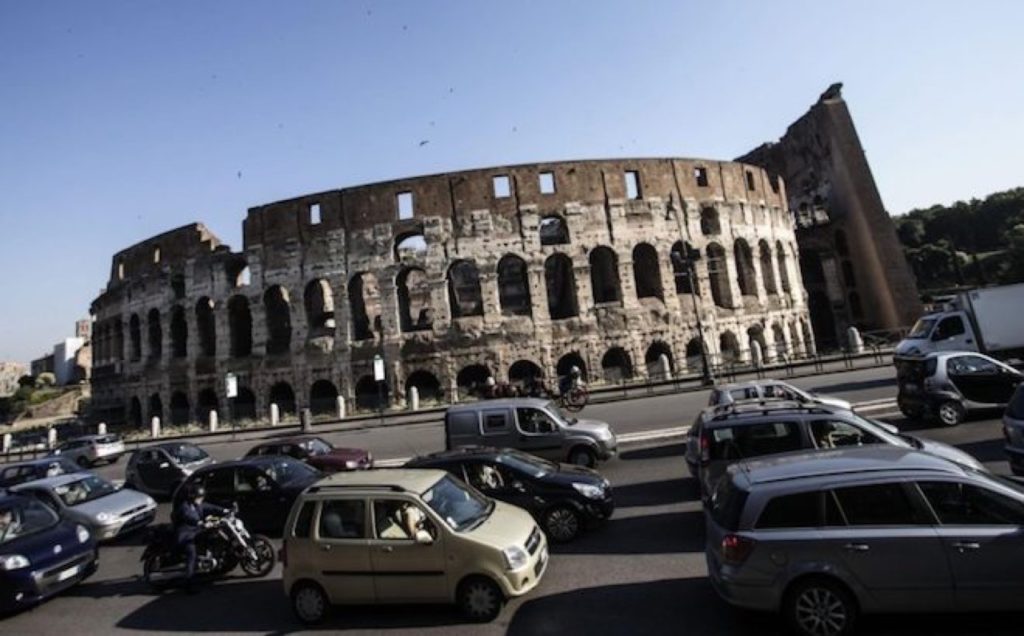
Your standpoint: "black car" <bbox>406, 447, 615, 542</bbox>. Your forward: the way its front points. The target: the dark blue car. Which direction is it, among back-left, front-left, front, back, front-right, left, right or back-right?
back-right

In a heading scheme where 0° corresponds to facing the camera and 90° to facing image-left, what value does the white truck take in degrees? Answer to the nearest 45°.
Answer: approximately 90°

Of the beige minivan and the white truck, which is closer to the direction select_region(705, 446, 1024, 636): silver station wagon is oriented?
the white truck

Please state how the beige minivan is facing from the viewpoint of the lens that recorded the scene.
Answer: facing the viewer and to the right of the viewer

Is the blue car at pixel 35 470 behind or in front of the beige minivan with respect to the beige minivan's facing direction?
behind

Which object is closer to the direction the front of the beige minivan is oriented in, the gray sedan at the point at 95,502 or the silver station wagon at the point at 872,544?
the silver station wagon

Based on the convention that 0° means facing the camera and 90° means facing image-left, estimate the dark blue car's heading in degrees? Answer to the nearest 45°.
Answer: approximately 315°

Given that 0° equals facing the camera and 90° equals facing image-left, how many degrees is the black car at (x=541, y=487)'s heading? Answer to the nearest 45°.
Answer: approximately 315°

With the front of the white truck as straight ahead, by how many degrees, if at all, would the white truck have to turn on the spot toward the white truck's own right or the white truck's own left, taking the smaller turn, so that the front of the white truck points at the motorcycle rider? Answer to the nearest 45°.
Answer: approximately 45° to the white truck's own left

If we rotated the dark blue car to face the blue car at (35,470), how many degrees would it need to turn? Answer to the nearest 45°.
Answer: approximately 135° to its left

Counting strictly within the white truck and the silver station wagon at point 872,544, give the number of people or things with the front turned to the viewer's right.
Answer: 1

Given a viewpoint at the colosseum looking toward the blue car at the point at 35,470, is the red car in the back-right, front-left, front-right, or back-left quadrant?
front-left

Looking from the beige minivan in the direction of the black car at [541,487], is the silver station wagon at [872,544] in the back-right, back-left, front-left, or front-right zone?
front-right

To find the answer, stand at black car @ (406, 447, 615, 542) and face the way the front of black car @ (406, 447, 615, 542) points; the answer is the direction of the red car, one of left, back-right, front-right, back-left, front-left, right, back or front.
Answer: back
